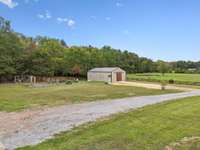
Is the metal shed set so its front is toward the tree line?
no
